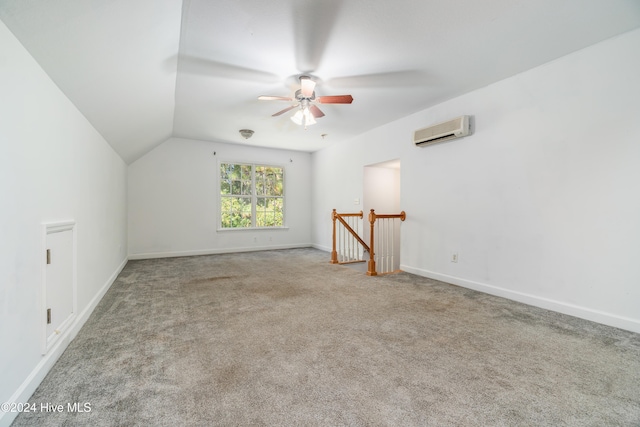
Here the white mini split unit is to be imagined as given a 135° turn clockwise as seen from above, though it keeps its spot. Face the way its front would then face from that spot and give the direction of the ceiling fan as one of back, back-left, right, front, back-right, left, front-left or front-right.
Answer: back-left

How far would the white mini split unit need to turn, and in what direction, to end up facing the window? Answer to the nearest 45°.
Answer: approximately 45° to its right

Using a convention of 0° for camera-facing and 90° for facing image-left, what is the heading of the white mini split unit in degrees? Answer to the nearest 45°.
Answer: approximately 45°

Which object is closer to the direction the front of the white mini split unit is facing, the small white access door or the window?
the small white access door

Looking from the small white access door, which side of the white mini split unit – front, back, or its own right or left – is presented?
front

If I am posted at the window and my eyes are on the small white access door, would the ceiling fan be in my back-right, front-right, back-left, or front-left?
front-left
